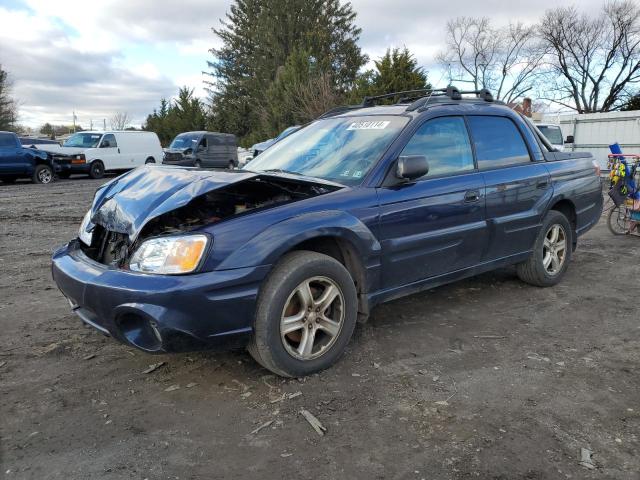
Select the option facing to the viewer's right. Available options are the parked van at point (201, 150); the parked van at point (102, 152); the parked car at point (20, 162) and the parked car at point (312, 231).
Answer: the parked car at point (20, 162)

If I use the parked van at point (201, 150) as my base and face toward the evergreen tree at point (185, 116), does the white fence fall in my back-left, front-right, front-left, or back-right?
back-right

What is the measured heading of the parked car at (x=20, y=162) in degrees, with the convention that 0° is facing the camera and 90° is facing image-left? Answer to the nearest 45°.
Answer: approximately 270°

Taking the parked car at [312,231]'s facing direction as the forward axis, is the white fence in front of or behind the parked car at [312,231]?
behind

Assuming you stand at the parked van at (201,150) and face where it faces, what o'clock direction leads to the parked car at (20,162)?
the parked car at (20,162) is roughly at 12 o'clock from the parked van at (201,150).

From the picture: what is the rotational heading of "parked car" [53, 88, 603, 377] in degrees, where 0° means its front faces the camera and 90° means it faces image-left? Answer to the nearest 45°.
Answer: approximately 45°

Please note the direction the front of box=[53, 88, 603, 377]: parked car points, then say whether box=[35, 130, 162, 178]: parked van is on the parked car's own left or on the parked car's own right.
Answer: on the parked car's own right

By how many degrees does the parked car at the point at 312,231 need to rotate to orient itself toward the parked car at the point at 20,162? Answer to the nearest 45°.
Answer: approximately 90° to its right

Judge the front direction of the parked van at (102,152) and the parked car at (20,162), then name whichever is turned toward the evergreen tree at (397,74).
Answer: the parked car at (20,162)
